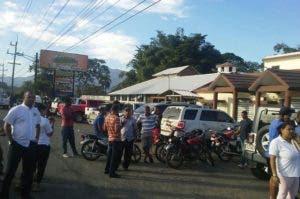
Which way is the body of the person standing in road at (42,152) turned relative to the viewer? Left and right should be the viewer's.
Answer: facing to the right of the viewer

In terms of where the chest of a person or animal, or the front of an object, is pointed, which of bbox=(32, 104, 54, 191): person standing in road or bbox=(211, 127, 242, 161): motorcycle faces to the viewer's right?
the person standing in road

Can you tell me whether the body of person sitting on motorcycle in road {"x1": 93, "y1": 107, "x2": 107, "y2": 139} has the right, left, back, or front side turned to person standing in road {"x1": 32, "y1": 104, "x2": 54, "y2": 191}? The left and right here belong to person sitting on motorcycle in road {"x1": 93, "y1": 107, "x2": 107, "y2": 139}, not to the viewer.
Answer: right

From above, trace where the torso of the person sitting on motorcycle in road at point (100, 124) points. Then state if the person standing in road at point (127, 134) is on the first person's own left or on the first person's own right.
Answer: on the first person's own right

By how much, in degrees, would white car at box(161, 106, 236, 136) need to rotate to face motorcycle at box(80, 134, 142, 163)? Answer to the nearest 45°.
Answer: approximately 180°

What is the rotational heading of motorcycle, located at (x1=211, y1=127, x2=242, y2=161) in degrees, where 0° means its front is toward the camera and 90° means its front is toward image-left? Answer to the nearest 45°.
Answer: approximately 45°
